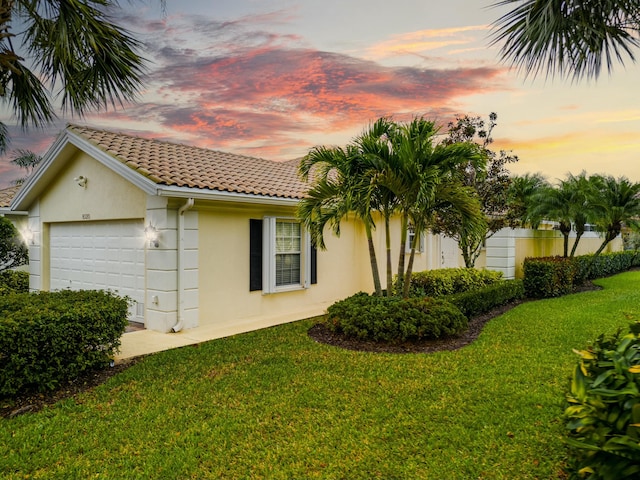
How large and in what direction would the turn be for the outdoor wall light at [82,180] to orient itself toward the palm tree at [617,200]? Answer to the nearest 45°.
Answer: approximately 135° to its left

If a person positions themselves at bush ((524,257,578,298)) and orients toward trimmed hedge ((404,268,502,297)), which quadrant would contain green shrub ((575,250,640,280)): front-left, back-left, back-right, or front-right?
back-right

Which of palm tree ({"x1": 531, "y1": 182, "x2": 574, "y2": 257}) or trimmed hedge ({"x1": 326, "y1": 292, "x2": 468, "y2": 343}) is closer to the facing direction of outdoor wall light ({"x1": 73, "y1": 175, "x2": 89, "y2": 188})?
the trimmed hedge

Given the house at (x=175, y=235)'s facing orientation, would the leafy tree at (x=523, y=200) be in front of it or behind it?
behind

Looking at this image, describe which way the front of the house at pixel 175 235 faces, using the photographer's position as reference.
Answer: facing the viewer and to the left of the viewer

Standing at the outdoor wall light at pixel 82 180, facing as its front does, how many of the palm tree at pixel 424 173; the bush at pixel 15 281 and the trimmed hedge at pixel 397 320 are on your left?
2

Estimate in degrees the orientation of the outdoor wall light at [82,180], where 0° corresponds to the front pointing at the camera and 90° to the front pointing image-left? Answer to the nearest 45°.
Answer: approximately 45°

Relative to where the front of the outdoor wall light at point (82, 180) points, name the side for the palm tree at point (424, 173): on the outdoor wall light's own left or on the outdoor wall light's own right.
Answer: on the outdoor wall light's own left
